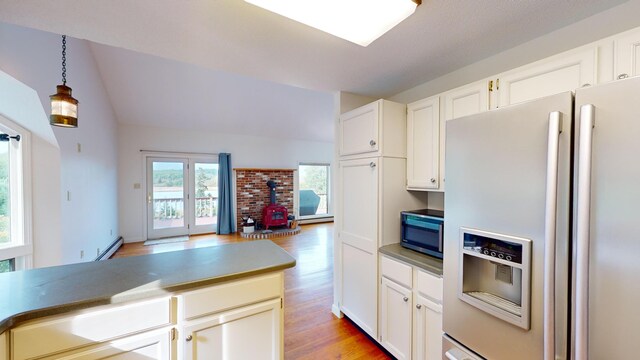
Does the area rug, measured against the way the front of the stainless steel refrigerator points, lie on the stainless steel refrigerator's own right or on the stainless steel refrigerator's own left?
on the stainless steel refrigerator's own right

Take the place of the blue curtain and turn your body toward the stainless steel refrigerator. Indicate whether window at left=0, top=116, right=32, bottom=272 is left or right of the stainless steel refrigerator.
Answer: right

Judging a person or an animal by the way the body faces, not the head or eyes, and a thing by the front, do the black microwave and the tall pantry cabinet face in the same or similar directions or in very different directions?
same or similar directions

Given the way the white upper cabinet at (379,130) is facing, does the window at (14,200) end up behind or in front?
in front

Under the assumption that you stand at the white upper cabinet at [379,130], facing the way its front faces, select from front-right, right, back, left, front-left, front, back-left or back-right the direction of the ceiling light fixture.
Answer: front-left

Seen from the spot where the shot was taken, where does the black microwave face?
facing the viewer and to the left of the viewer

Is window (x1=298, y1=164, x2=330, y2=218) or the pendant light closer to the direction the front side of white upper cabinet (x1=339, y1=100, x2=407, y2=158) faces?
the pendant light

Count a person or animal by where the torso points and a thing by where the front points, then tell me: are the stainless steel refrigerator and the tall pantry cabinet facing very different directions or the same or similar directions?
same or similar directions

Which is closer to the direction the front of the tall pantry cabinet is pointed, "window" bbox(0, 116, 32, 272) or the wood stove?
the window

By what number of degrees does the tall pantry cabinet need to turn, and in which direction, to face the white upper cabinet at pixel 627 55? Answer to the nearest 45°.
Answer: approximately 90° to its left

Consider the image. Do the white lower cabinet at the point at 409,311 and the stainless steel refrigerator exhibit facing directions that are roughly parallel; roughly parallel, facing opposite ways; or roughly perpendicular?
roughly parallel

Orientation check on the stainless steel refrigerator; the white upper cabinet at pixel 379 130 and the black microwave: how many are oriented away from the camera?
0

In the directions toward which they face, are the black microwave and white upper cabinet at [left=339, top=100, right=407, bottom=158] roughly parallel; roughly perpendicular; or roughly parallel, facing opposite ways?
roughly parallel
